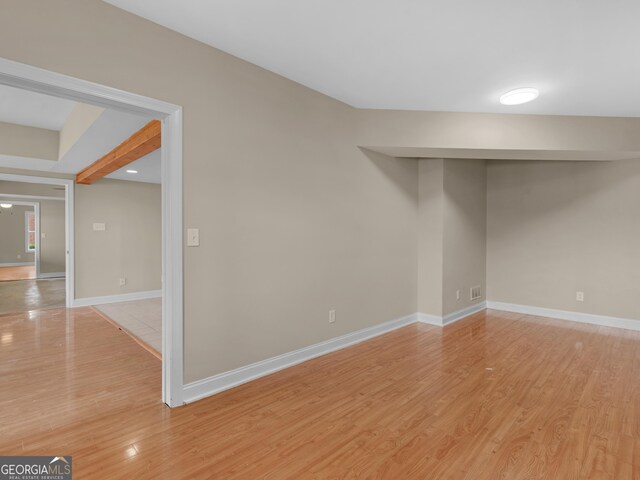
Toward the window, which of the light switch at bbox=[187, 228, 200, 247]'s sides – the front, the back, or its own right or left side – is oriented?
back

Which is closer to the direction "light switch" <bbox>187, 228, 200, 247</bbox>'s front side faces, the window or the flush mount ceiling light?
the flush mount ceiling light

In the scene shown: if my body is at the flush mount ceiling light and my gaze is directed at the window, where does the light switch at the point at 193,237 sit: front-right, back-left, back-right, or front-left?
front-left

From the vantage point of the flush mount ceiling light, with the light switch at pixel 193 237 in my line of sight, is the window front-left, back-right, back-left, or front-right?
front-right

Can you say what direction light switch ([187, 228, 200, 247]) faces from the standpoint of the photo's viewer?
facing the viewer

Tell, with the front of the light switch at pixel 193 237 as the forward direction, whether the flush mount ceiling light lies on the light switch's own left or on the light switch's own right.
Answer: on the light switch's own left
